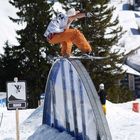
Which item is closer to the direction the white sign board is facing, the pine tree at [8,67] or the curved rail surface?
the curved rail surface

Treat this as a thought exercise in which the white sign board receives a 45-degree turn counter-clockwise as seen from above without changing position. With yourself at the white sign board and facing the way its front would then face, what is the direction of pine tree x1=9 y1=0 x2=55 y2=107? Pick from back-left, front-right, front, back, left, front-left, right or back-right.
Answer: back-left

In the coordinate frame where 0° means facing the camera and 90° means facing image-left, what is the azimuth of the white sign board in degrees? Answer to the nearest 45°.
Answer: approximately 0°

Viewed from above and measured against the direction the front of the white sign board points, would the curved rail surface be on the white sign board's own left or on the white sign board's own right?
on the white sign board's own left

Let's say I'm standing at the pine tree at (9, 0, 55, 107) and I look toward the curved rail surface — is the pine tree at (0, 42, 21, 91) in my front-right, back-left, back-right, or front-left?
back-right

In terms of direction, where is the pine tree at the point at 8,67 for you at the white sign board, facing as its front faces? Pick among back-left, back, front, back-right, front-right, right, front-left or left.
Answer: back
